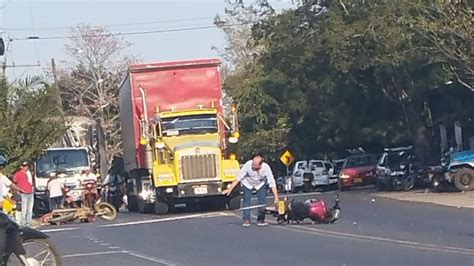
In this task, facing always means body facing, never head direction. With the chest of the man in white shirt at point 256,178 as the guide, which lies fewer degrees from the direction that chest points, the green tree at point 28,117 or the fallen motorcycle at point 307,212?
the fallen motorcycle

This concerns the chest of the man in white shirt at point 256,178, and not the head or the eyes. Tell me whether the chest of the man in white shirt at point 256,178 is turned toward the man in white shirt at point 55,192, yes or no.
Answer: no

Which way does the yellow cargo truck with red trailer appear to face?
toward the camera

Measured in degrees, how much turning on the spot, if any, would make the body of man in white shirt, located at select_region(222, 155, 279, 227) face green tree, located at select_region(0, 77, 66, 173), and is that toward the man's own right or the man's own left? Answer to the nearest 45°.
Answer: approximately 135° to the man's own right

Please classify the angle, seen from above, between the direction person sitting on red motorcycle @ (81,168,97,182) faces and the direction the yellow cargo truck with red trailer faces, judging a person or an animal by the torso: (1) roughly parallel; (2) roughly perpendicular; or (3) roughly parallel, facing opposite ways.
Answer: roughly parallel

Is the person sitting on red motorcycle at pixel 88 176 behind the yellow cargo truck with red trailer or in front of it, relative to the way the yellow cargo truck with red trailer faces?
in front

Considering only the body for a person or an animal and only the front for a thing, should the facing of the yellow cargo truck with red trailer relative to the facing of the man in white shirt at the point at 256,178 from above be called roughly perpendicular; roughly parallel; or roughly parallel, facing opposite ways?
roughly parallel

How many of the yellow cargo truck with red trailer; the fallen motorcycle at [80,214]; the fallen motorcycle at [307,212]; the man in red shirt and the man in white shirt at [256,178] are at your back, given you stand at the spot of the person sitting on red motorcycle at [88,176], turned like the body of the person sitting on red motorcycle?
0

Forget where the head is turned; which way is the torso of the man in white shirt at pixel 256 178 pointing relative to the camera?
toward the camera

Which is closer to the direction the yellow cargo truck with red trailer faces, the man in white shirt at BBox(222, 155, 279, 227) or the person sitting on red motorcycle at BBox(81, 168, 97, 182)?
the man in white shirt

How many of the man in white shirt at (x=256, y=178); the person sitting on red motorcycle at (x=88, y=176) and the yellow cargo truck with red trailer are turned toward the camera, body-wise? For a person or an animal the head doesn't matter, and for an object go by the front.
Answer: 3

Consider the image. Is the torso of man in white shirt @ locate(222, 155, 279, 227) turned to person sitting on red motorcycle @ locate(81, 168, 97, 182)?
no

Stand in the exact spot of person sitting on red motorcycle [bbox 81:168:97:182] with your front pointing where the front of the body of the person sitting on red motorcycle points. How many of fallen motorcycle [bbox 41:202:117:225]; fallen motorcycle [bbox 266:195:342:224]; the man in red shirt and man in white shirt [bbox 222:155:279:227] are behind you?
0
